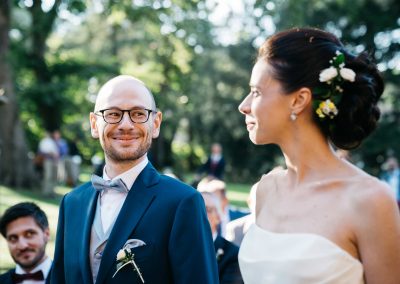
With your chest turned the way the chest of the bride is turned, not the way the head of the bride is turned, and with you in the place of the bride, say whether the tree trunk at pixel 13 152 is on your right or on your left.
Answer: on your right

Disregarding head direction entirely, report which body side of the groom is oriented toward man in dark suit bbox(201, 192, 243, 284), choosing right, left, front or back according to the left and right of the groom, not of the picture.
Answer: back

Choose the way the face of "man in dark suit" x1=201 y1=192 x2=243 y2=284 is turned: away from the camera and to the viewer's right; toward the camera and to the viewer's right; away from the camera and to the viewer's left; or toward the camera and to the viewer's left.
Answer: toward the camera and to the viewer's left

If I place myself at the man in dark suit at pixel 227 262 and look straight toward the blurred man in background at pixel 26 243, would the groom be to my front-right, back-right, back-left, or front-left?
front-left

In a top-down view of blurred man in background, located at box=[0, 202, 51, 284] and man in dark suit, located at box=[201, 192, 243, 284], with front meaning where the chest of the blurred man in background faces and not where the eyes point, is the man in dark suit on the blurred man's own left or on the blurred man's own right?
on the blurred man's own left

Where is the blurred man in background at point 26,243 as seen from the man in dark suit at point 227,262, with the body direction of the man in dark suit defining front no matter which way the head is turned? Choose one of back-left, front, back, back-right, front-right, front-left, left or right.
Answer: front-right

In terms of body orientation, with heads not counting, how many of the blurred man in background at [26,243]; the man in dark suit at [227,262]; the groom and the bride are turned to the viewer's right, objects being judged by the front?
0

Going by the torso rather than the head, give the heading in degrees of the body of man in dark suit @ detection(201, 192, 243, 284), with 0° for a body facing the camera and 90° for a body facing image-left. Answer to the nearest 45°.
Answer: approximately 45°

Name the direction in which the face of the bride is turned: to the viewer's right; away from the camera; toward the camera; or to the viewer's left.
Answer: to the viewer's left

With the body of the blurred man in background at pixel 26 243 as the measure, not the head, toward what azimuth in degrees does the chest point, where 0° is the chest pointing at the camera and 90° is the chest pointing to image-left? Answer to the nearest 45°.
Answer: approximately 45°

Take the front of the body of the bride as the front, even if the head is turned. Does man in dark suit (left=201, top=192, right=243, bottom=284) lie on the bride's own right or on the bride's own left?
on the bride's own right

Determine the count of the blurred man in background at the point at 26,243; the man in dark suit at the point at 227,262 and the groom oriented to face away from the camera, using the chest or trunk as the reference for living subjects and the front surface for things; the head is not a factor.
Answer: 0

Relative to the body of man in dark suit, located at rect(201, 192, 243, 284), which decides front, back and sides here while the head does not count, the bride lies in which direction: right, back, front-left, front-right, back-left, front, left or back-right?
front-left

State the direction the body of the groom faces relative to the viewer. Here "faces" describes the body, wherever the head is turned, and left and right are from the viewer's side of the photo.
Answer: facing the viewer and to the left of the viewer

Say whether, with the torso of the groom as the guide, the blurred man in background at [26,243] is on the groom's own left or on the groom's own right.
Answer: on the groom's own right
